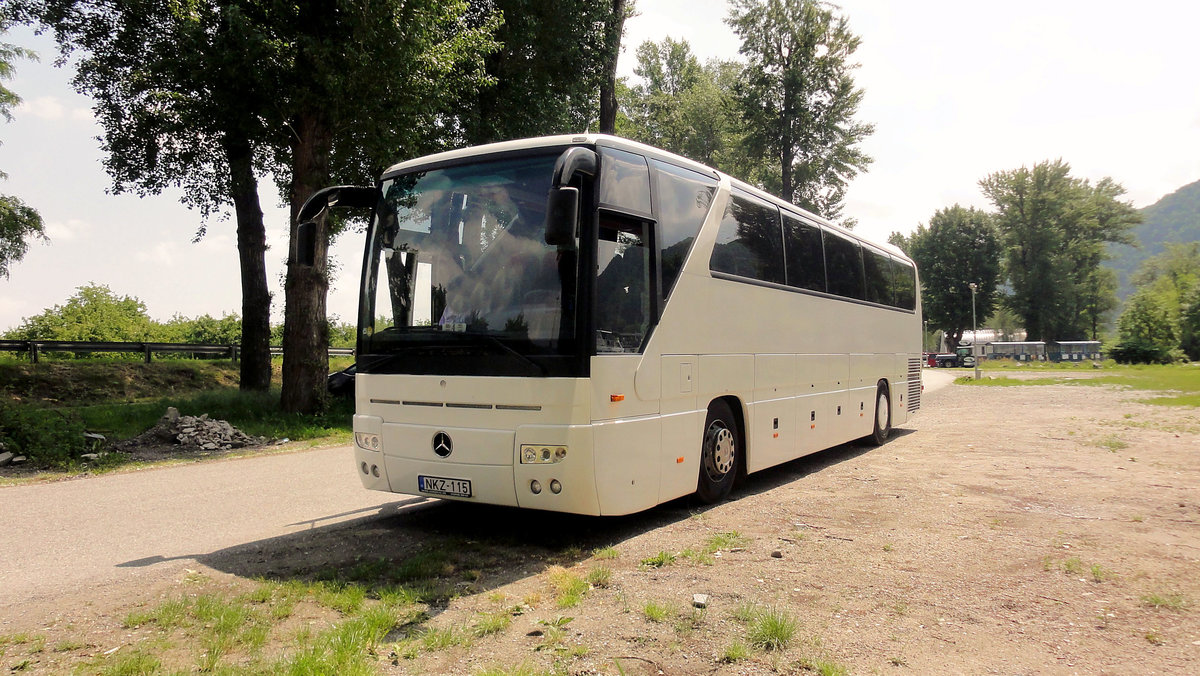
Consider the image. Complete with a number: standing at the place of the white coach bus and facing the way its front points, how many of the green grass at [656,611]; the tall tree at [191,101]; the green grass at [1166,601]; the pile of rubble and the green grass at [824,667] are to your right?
2

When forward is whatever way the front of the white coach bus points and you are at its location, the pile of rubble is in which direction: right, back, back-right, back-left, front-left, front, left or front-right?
right

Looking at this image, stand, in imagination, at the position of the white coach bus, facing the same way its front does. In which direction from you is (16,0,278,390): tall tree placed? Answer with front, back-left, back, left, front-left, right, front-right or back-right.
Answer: right

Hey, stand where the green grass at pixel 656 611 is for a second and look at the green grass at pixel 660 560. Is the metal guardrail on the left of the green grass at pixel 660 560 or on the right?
left

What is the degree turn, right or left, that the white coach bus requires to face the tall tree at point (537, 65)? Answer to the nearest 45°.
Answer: approximately 135° to its right

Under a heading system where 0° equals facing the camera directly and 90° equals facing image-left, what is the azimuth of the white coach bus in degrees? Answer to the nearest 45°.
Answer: approximately 45°

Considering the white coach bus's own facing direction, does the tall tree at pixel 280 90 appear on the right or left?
on its right

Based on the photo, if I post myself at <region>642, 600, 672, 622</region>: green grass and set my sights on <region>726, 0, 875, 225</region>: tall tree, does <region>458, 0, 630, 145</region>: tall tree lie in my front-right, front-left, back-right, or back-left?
front-left

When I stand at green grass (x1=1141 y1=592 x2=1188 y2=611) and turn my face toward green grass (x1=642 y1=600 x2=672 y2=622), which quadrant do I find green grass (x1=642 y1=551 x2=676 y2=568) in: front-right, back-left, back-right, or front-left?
front-right

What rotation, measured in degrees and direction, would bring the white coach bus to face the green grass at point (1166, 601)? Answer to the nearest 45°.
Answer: approximately 90° to its left

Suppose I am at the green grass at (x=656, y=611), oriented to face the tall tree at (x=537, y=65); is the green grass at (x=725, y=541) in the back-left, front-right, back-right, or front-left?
front-right

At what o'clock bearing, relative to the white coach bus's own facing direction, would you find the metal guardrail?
The metal guardrail is roughly at 3 o'clock from the white coach bus.

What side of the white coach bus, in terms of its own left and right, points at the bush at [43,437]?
right

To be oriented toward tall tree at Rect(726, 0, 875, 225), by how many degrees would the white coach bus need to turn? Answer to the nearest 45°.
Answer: approximately 135° to its right

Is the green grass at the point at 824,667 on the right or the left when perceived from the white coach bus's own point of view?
on its left
